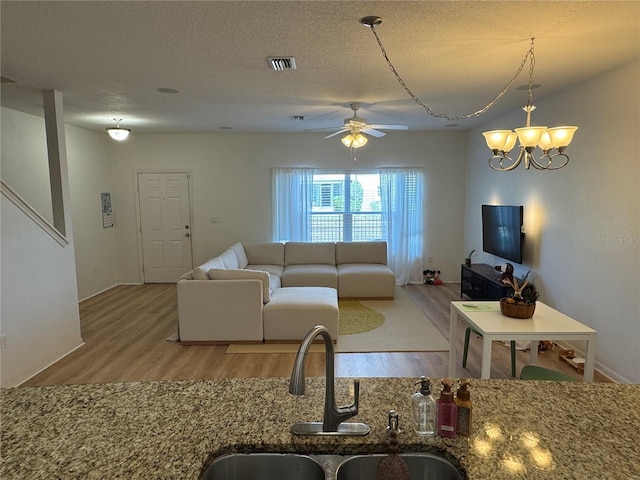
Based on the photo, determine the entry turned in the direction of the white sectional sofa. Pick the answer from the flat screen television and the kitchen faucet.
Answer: the flat screen television

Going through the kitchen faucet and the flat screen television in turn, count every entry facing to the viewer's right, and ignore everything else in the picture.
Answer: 0

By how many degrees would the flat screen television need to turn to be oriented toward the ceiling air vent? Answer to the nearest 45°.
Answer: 0° — it already faces it

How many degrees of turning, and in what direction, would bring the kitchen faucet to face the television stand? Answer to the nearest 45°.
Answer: approximately 180°

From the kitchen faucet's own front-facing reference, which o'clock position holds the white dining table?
The white dining table is roughly at 6 o'clock from the kitchen faucet.

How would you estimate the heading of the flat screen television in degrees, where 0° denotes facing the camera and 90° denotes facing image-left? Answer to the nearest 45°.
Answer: approximately 45°

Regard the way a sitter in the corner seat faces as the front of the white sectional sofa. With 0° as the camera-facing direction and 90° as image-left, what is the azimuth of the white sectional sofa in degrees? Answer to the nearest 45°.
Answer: approximately 315°

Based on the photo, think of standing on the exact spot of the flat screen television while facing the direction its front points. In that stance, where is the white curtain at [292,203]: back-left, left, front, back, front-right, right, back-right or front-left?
front-right
